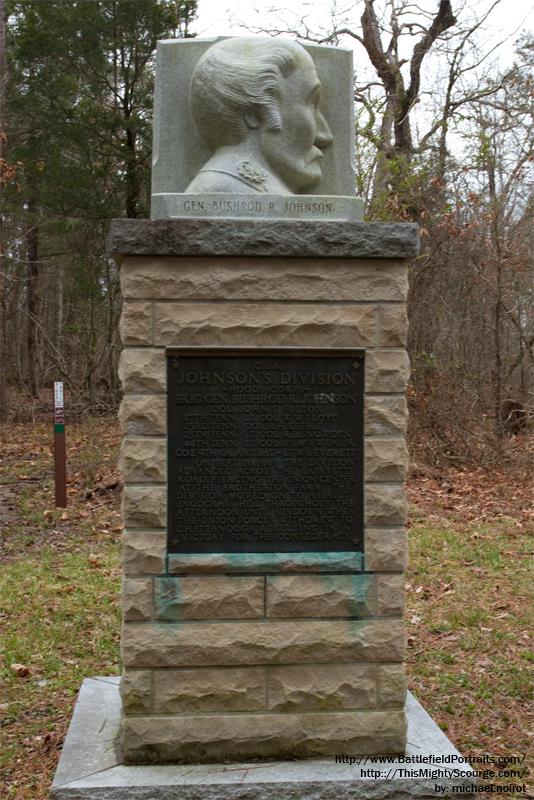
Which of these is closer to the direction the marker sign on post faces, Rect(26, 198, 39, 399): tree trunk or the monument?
the monument

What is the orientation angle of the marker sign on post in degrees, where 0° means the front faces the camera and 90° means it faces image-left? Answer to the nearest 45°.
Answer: approximately 0°

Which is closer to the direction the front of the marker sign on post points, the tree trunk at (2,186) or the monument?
the monument

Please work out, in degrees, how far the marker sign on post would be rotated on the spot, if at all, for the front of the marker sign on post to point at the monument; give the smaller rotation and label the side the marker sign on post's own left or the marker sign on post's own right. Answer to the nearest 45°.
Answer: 0° — it already faces it

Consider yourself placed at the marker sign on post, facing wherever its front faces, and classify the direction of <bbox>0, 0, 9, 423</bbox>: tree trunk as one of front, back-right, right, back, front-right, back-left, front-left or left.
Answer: back

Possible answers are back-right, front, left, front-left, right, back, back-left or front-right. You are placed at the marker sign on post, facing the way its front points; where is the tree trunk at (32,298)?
back
